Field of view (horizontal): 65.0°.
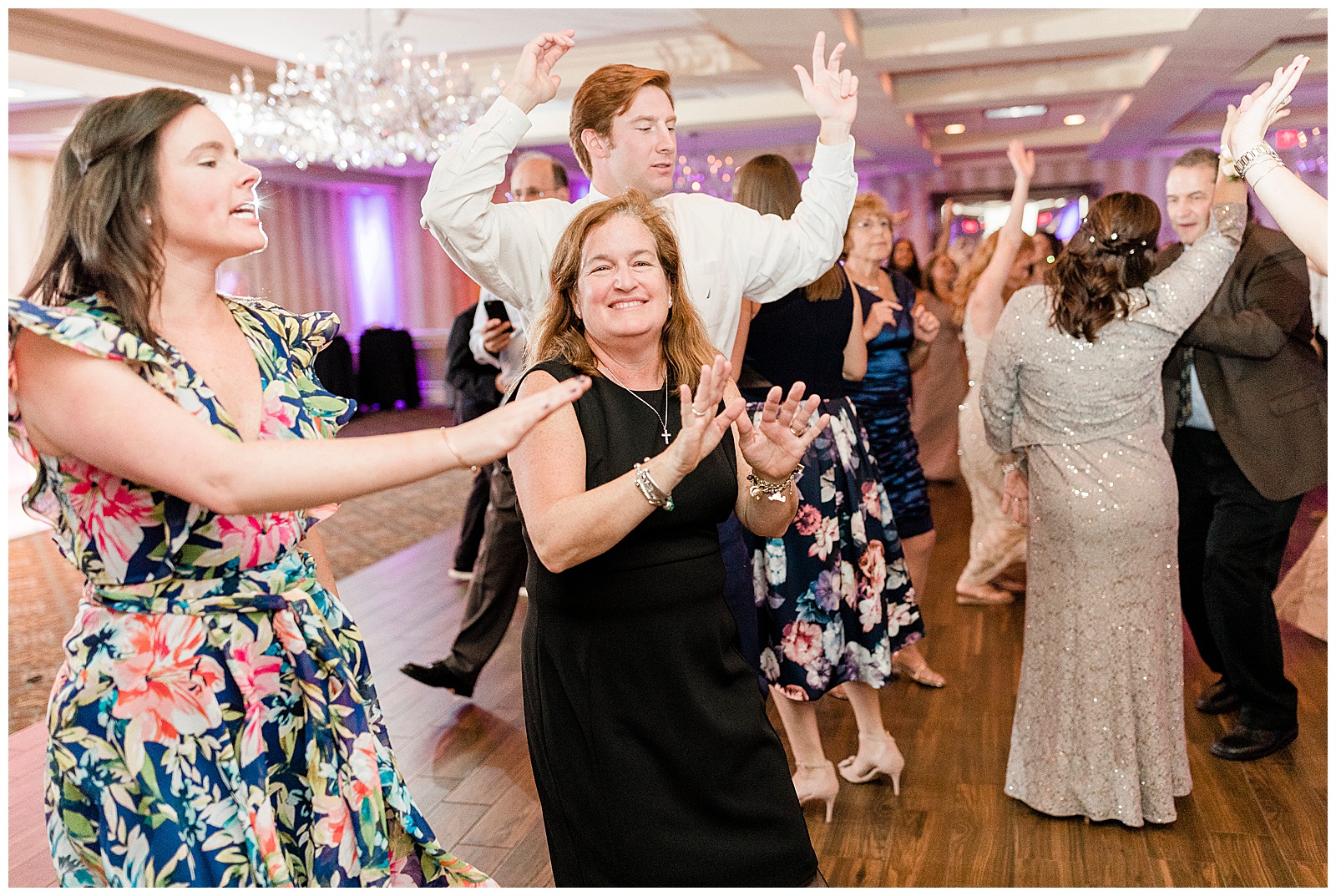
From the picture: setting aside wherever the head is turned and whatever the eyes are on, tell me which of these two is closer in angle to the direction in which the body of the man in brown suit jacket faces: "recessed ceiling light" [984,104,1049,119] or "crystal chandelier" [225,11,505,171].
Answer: the crystal chandelier

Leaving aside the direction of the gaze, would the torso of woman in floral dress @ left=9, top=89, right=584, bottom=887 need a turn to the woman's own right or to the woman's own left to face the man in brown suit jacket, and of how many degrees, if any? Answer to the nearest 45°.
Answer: approximately 45° to the woman's own left

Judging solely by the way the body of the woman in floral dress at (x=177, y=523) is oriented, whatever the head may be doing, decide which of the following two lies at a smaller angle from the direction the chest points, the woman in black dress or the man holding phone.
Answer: the woman in black dress

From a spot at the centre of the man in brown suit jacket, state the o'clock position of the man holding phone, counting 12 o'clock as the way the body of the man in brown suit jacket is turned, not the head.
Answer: The man holding phone is roughly at 1 o'clock from the man in brown suit jacket.

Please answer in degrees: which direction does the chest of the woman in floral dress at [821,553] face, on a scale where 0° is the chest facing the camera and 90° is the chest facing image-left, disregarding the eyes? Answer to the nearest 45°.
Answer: approximately 135°

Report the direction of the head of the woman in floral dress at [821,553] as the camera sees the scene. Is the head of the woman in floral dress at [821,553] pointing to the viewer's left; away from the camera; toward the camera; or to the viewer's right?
away from the camera

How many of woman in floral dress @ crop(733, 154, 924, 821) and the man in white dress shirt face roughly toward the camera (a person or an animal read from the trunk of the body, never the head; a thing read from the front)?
1
